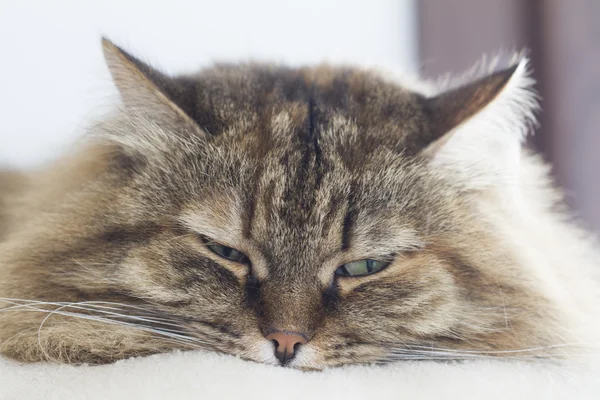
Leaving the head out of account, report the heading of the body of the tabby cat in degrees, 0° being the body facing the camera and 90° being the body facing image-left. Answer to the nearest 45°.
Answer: approximately 0°
